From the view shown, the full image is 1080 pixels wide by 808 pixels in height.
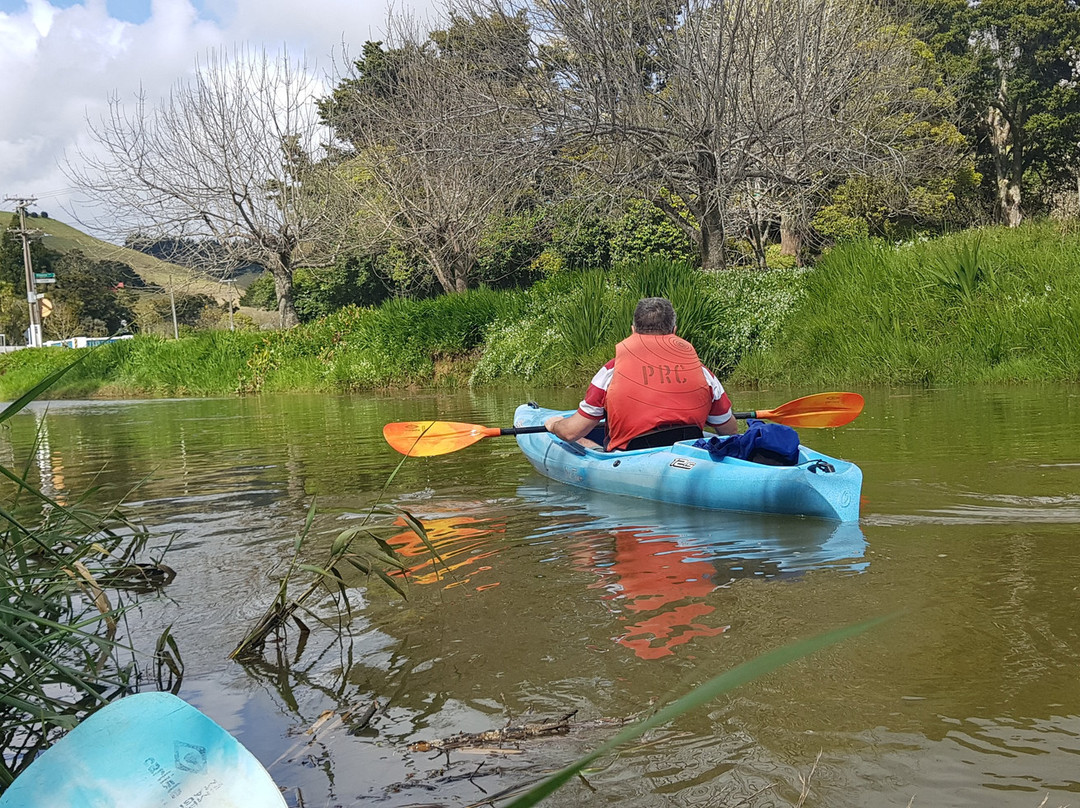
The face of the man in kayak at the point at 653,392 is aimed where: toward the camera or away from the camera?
away from the camera

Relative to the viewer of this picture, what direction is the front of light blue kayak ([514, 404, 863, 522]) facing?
facing away from the viewer and to the left of the viewer

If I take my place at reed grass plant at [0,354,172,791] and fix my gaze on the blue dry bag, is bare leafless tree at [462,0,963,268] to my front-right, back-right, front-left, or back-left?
front-left

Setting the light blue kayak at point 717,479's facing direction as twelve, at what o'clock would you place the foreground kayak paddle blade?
The foreground kayak paddle blade is roughly at 8 o'clock from the light blue kayak.

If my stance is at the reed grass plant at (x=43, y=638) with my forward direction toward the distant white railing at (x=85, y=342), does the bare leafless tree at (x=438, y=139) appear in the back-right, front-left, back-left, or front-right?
front-right

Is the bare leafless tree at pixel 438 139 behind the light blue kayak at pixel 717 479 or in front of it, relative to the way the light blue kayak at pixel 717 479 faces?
in front

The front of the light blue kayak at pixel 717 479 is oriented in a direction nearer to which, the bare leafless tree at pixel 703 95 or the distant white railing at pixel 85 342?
the distant white railing

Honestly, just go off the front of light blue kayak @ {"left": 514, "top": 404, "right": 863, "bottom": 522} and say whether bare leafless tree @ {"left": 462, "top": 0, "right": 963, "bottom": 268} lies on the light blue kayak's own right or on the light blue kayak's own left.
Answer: on the light blue kayak's own right

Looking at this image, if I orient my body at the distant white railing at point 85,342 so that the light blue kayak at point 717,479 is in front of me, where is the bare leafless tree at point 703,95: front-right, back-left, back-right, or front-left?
front-left

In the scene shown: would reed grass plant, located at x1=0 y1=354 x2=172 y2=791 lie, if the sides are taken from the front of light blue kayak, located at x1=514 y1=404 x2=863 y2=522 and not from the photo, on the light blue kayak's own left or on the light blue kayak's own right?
on the light blue kayak's own left

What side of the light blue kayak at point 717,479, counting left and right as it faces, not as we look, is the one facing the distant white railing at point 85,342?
front

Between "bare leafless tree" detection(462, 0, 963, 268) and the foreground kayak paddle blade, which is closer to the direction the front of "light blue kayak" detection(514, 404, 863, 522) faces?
the bare leafless tree

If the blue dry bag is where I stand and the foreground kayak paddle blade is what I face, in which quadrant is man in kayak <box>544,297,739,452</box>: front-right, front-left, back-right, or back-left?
back-right
